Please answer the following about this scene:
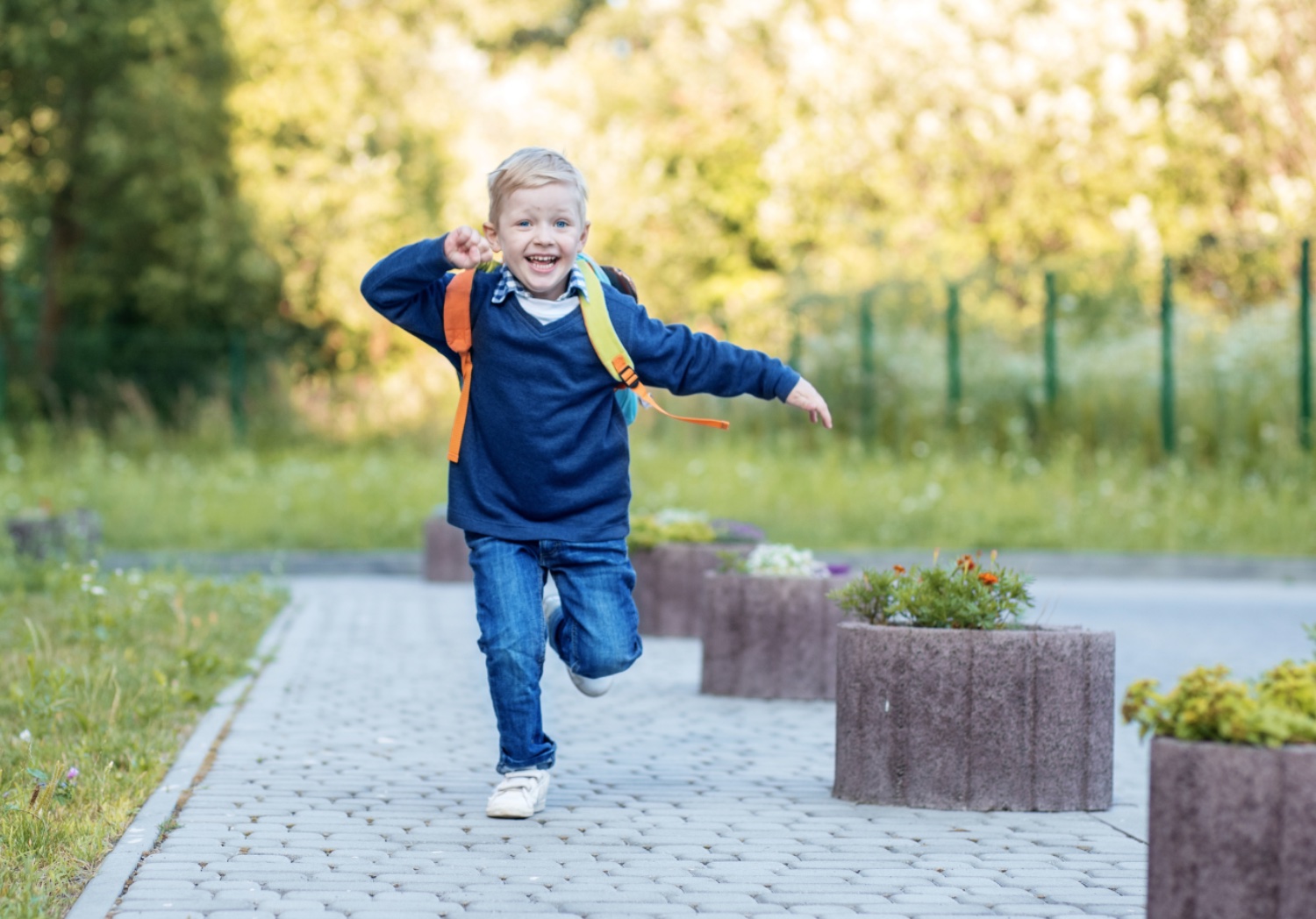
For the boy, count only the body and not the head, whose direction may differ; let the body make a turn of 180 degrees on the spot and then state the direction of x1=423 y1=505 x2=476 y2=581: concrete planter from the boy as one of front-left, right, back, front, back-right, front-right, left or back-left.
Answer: front

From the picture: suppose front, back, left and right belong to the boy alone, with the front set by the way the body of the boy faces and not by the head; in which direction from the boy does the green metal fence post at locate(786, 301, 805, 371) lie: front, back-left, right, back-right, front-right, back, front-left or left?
back

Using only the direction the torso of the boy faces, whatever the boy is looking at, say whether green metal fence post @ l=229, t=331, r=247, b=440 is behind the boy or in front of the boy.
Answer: behind

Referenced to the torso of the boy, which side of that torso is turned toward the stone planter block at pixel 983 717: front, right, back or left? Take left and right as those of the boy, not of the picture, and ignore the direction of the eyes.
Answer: left

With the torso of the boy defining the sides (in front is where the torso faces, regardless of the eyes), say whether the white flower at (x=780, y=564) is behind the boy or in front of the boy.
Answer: behind

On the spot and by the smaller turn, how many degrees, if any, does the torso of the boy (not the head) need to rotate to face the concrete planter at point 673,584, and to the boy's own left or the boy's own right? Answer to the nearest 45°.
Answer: approximately 180°

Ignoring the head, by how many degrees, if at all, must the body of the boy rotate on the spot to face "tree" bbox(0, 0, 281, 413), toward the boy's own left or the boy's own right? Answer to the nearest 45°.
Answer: approximately 180°

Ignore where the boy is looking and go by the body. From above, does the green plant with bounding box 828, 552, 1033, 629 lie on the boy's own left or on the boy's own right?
on the boy's own left

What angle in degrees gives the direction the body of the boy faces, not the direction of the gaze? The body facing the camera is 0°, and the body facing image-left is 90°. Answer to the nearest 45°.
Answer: approximately 0°

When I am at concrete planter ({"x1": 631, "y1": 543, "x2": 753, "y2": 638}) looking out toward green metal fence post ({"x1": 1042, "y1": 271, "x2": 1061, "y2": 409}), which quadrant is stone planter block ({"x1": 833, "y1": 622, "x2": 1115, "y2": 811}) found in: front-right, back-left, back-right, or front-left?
back-right

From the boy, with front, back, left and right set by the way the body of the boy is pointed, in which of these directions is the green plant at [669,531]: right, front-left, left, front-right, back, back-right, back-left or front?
back

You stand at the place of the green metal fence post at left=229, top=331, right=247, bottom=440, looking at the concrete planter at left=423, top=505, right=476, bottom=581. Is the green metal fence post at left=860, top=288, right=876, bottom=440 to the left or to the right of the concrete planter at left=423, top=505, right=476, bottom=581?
left

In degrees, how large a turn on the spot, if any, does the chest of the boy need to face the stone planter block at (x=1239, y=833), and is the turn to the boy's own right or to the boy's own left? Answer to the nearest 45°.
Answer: approximately 45° to the boy's own left
